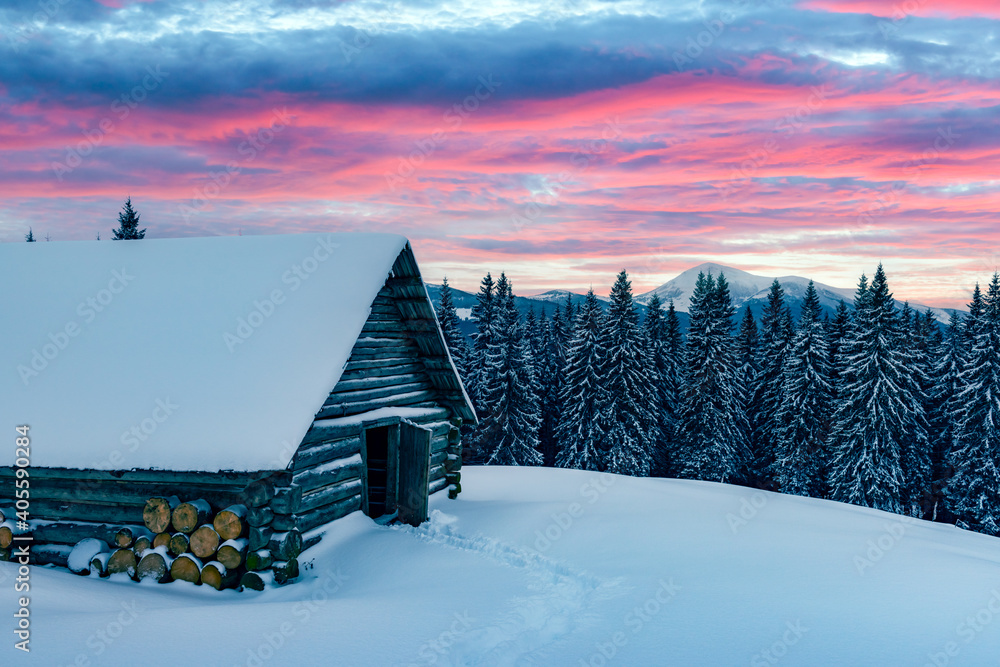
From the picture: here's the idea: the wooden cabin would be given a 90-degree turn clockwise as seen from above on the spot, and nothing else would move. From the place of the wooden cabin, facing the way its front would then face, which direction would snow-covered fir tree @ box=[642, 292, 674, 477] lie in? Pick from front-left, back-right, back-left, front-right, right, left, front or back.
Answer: back

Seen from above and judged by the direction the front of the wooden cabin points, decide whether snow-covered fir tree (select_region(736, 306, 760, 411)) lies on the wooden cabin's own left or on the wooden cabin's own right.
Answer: on the wooden cabin's own left

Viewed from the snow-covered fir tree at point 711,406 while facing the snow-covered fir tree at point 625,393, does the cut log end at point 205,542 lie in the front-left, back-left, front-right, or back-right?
front-left

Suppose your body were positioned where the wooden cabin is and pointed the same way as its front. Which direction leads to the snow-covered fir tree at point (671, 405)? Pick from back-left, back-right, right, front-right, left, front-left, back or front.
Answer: left

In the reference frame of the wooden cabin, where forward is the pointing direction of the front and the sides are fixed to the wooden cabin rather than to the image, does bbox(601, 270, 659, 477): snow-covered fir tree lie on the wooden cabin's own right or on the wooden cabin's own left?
on the wooden cabin's own left

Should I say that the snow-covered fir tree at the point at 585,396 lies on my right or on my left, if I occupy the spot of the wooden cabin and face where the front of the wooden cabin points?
on my left

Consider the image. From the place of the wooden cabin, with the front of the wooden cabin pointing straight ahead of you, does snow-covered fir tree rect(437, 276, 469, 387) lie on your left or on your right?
on your left

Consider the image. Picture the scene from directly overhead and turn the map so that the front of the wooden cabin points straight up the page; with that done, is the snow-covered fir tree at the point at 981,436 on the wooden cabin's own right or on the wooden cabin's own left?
on the wooden cabin's own left

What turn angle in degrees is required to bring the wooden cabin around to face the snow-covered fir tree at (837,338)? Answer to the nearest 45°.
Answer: approximately 90° to its left
